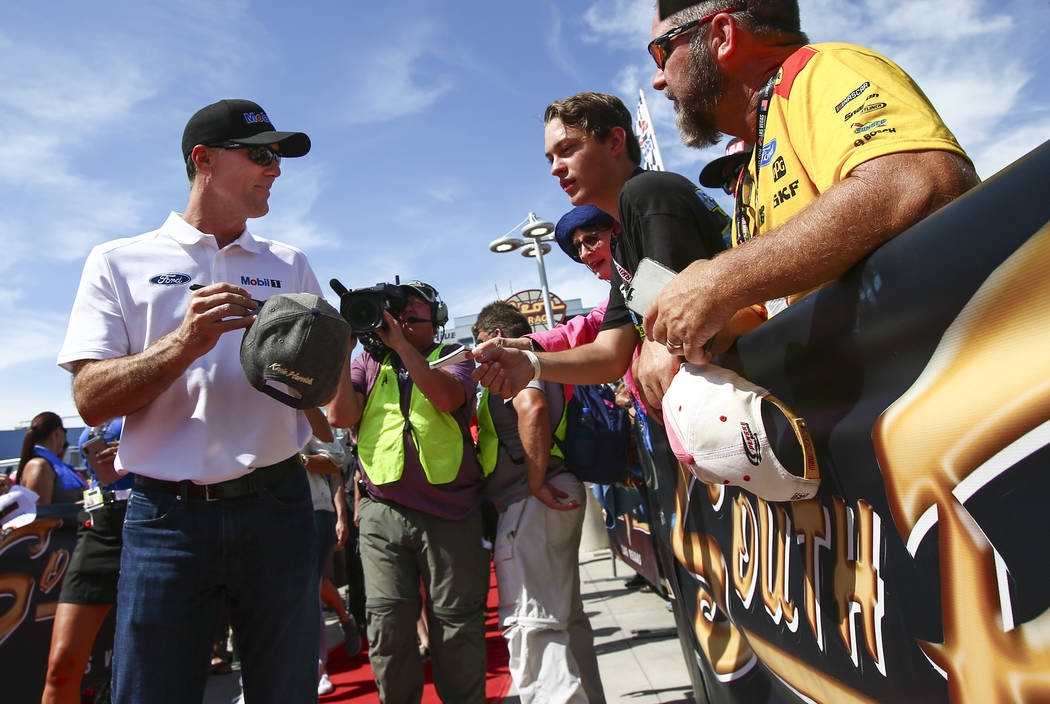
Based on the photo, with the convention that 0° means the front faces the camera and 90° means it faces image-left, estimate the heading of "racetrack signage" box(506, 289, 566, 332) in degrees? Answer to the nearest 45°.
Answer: approximately 0°

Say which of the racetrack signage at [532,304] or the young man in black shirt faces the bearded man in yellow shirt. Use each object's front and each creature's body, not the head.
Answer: the racetrack signage

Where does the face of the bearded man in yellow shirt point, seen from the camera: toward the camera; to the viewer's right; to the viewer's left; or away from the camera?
to the viewer's left

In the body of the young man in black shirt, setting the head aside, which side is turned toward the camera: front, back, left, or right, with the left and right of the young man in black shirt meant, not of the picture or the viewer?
left

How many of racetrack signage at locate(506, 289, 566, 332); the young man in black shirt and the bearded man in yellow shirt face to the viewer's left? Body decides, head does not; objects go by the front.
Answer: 2

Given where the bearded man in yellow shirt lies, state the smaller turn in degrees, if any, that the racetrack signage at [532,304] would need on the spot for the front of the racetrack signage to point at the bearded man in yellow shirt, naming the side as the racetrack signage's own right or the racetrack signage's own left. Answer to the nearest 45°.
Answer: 0° — it already faces them

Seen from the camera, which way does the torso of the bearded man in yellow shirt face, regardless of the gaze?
to the viewer's left

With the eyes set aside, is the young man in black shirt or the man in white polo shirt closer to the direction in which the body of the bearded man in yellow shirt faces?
the man in white polo shirt

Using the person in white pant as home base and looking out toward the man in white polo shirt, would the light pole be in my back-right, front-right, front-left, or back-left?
back-right

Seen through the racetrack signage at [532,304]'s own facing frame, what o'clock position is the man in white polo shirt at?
The man in white polo shirt is roughly at 12 o'clock from the racetrack signage.
